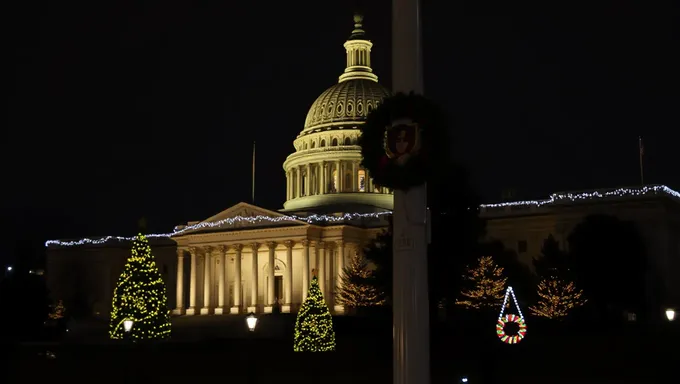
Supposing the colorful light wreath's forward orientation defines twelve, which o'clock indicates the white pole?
The white pole is roughly at 12 o'clock from the colorful light wreath.

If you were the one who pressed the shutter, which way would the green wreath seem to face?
facing the viewer

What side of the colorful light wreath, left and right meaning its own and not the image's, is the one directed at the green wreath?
front

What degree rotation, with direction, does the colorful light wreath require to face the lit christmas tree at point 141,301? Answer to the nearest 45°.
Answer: approximately 135° to its right

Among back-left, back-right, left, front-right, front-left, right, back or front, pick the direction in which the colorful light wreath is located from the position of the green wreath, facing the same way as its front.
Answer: back

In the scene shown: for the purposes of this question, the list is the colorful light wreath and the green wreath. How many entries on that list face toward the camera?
2
